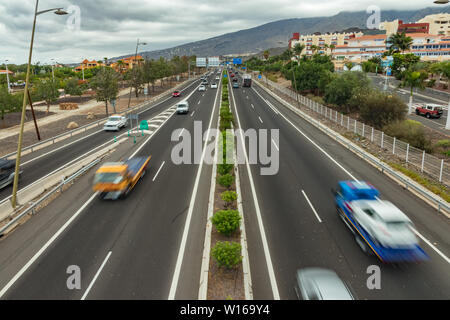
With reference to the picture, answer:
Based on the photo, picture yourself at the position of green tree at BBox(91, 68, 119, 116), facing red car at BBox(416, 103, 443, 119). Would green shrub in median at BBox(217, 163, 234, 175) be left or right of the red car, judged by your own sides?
right

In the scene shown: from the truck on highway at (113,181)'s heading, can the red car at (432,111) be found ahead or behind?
behind

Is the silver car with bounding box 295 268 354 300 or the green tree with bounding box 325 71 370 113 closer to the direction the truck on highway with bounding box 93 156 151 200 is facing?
the silver car

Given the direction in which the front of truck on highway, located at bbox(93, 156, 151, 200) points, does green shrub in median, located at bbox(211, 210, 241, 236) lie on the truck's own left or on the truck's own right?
on the truck's own left

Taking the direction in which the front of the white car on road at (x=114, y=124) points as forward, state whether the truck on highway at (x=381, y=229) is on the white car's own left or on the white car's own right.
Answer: on the white car's own left

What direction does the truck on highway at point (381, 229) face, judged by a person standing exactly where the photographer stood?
facing away from the viewer and to the left of the viewer

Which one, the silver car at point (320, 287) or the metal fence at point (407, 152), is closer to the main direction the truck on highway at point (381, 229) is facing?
the metal fence

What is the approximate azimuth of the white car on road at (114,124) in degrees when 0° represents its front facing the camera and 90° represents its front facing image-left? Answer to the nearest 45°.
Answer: approximately 45°

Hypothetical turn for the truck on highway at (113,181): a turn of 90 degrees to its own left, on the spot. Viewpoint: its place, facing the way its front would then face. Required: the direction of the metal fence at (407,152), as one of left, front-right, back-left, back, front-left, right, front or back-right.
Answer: front-left
